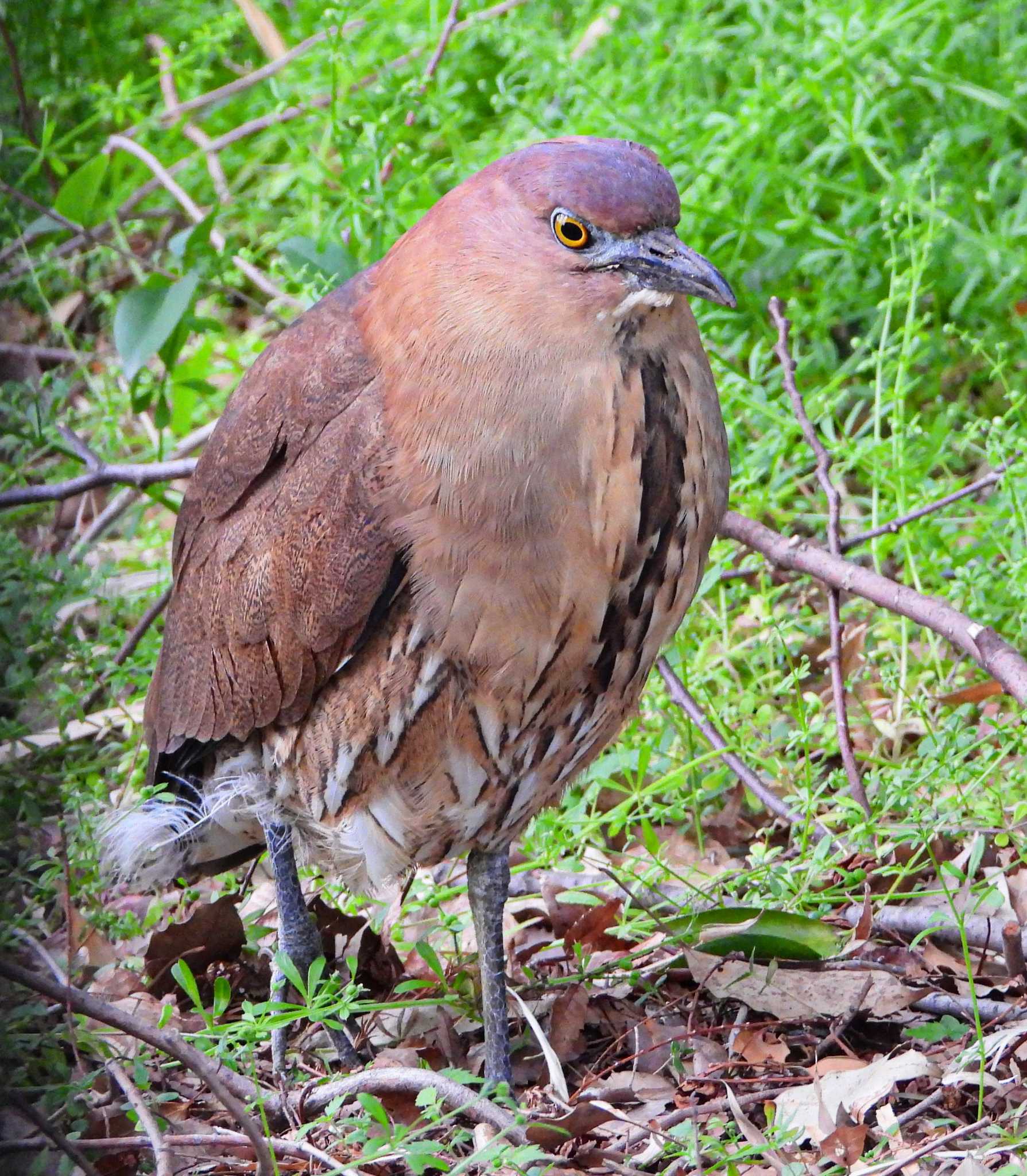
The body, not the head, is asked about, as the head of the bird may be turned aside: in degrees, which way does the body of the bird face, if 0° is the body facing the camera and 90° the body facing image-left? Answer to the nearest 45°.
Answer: approximately 315°

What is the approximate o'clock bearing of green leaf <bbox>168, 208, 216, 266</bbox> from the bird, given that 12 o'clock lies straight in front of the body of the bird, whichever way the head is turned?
The green leaf is roughly at 7 o'clock from the bird.

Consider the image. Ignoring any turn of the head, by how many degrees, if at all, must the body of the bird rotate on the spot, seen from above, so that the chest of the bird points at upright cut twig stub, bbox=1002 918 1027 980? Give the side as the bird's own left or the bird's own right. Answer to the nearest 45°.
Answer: approximately 45° to the bird's own left

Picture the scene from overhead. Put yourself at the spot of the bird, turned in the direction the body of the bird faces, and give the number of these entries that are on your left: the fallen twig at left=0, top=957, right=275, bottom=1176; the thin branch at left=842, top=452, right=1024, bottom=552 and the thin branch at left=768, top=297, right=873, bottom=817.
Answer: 2

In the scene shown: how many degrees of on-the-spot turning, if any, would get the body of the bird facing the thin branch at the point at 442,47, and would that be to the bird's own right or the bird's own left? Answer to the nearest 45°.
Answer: approximately 135° to the bird's own left

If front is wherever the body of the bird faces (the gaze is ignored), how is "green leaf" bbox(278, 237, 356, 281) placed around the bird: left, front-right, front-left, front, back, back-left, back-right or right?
back-left

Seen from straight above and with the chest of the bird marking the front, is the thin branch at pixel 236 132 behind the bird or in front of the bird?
behind

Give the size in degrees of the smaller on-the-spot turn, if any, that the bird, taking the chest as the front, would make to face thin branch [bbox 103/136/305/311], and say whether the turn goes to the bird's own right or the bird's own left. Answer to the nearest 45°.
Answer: approximately 135° to the bird's own left

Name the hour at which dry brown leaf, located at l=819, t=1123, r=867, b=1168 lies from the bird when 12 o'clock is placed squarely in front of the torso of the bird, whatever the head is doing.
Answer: The dry brown leaf is roughly at 12 o'clock from the bird.
